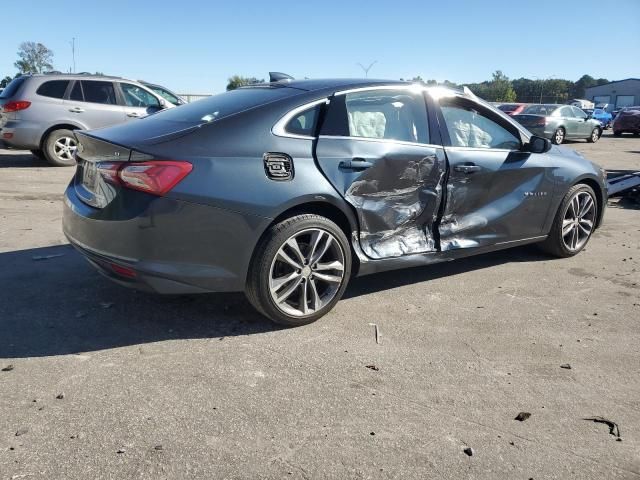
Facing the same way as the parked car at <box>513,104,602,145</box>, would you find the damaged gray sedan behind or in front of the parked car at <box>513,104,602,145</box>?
behind

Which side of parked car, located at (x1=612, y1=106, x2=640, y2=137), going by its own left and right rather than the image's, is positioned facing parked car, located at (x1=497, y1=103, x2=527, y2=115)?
back

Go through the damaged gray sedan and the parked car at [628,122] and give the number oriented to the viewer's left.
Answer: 0

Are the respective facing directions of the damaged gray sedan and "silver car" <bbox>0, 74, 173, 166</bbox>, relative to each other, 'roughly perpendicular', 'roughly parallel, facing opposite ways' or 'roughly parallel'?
roughly parallel

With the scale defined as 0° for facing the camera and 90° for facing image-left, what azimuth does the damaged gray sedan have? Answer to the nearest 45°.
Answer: approximately 225°

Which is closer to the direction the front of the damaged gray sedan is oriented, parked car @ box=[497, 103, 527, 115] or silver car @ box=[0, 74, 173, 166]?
the parked car

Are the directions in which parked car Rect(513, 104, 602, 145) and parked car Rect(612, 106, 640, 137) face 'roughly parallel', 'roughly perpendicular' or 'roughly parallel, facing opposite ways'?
roughly parallel

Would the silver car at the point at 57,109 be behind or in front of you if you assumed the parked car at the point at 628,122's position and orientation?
behind

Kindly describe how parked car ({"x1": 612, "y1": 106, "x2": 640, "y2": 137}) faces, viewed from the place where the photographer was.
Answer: facing away from the viewer and to the right of the viewer

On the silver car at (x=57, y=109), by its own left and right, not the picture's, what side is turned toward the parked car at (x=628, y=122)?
front

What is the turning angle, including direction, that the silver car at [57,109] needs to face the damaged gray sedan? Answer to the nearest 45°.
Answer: approximately 135° to its right

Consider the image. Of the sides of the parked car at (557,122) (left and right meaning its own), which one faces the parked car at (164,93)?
back

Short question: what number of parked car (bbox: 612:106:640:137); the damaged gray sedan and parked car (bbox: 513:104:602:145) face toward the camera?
0

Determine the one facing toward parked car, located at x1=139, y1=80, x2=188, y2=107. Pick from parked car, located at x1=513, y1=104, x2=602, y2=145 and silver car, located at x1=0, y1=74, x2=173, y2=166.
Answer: the silver car

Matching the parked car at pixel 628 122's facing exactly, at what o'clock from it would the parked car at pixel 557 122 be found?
the parked car at pixel 557 122 is roughly at 5 o'clock from the parked car at pixel 628 122.

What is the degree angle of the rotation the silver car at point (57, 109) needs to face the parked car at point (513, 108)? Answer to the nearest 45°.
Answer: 0° — it already faces it

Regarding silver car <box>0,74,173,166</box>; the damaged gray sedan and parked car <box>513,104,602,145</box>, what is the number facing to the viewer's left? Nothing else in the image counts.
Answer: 0
